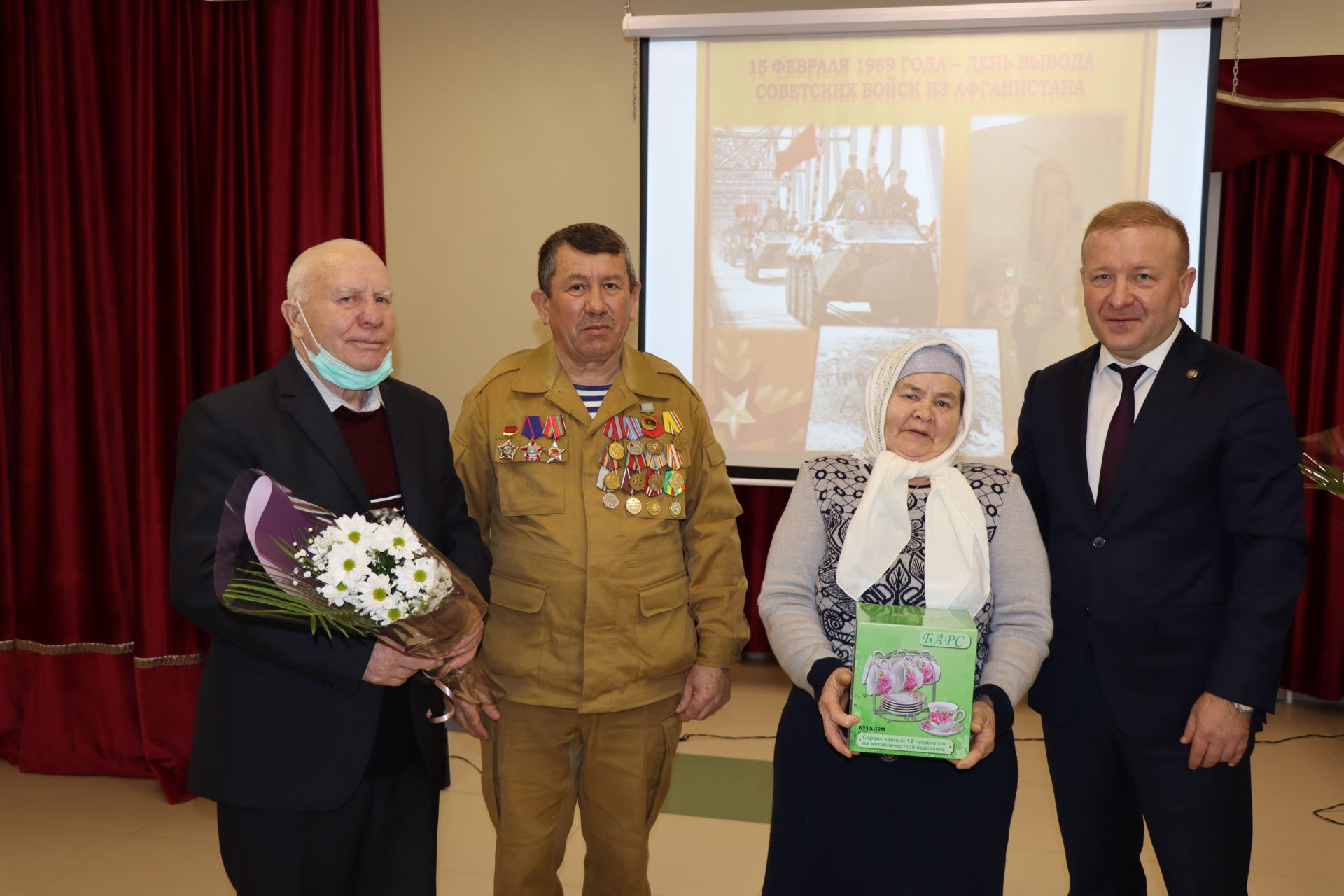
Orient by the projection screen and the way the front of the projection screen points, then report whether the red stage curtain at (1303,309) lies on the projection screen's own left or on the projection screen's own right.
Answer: on the projection screen's own left

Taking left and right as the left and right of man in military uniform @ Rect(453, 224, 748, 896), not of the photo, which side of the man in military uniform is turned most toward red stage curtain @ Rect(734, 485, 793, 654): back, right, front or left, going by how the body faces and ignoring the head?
back

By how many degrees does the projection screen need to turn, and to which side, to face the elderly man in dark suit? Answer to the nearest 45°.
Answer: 0° — it already faces them

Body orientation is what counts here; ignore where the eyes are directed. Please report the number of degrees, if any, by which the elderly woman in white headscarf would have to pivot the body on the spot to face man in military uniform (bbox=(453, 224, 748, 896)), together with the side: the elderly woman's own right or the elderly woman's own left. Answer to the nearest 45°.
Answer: approximately 135° to the elderly woman's own right

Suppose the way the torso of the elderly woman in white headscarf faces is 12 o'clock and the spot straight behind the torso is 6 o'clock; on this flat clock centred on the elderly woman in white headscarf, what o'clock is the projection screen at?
The projection screen is roughly at 6 o'clock from the elderly woman in white headscarf.
